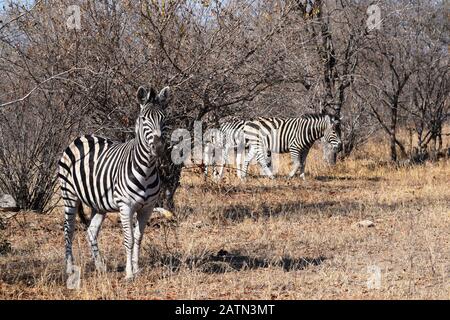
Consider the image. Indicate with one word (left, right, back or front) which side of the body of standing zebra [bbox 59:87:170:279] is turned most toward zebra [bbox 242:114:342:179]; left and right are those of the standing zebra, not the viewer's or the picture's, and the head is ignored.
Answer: left

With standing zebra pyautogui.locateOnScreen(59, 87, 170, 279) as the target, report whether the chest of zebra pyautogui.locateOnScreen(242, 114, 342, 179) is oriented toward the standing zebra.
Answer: no

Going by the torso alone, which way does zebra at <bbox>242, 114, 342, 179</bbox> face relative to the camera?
to the viewer's right

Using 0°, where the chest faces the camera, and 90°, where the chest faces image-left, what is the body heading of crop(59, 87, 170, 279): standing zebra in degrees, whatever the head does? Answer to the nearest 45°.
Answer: approximately 315°

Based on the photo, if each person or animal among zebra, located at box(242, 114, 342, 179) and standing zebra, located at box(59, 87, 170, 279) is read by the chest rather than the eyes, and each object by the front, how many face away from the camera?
0
